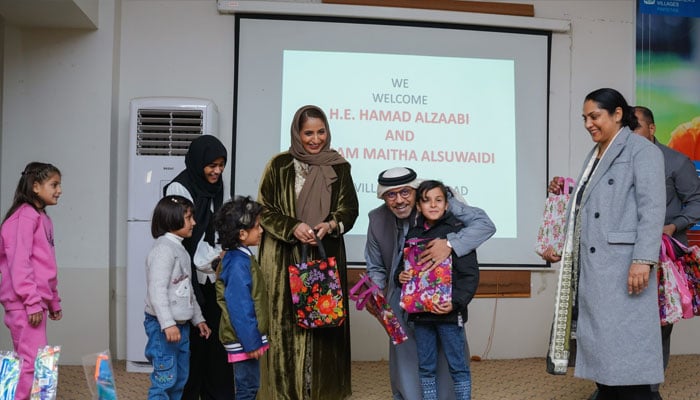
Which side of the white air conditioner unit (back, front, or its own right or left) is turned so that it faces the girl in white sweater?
front

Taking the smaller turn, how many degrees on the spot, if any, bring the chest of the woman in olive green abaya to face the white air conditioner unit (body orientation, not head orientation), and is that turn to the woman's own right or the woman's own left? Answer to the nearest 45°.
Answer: approximately 135° to the woman's own right

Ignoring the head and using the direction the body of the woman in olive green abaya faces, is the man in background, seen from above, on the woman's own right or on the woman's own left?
on the woman's own left

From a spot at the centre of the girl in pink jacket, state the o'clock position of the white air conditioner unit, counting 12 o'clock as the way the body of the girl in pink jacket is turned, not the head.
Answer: The white air conditioner unit is roughly at 10 o'clock from the girl in pink jacket.

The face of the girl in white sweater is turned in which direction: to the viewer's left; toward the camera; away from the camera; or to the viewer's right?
to the viewer's right

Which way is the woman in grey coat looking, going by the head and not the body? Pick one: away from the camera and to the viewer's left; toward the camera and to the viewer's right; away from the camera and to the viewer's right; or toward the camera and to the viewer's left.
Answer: toward the camera and to the viewer's left
